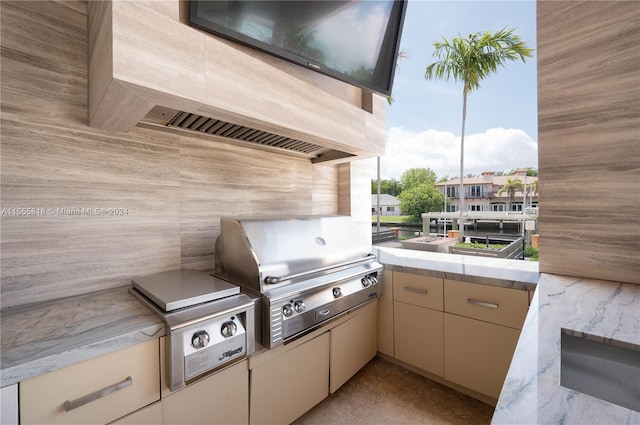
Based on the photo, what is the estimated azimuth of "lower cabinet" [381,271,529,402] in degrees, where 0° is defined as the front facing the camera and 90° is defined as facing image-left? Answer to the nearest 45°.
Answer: approximately 45°

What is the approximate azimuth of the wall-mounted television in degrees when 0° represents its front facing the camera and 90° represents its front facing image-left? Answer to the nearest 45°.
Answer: approximately 315°

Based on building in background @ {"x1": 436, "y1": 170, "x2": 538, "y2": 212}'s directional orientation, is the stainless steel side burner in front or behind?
in front

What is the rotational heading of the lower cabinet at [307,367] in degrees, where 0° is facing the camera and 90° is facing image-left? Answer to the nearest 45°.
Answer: approximately 315°
